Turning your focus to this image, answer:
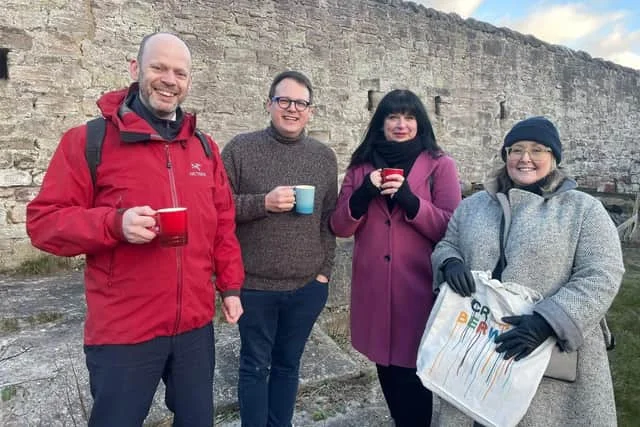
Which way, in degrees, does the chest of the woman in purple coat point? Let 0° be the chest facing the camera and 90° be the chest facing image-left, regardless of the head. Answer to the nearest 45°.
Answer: approximately 0°

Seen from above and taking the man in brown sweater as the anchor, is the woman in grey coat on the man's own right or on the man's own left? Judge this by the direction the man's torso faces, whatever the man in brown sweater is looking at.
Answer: on the man's own left

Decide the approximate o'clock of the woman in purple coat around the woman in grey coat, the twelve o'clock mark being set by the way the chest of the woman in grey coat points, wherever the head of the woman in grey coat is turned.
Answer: The woman in purple coat is roughly at 2 o'clock from the woman in grey coat.

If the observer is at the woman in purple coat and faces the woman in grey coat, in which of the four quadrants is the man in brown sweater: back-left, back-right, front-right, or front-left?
back-right

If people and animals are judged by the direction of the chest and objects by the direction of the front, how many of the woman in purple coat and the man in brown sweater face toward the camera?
2

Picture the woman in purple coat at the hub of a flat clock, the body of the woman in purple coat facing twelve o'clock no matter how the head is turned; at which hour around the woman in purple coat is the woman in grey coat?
The woman in grey coat is roughly at 10 o'clock from the woman in purple coat.

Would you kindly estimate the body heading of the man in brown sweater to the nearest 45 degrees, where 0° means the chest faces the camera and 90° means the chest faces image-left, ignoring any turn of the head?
approximately 0°
